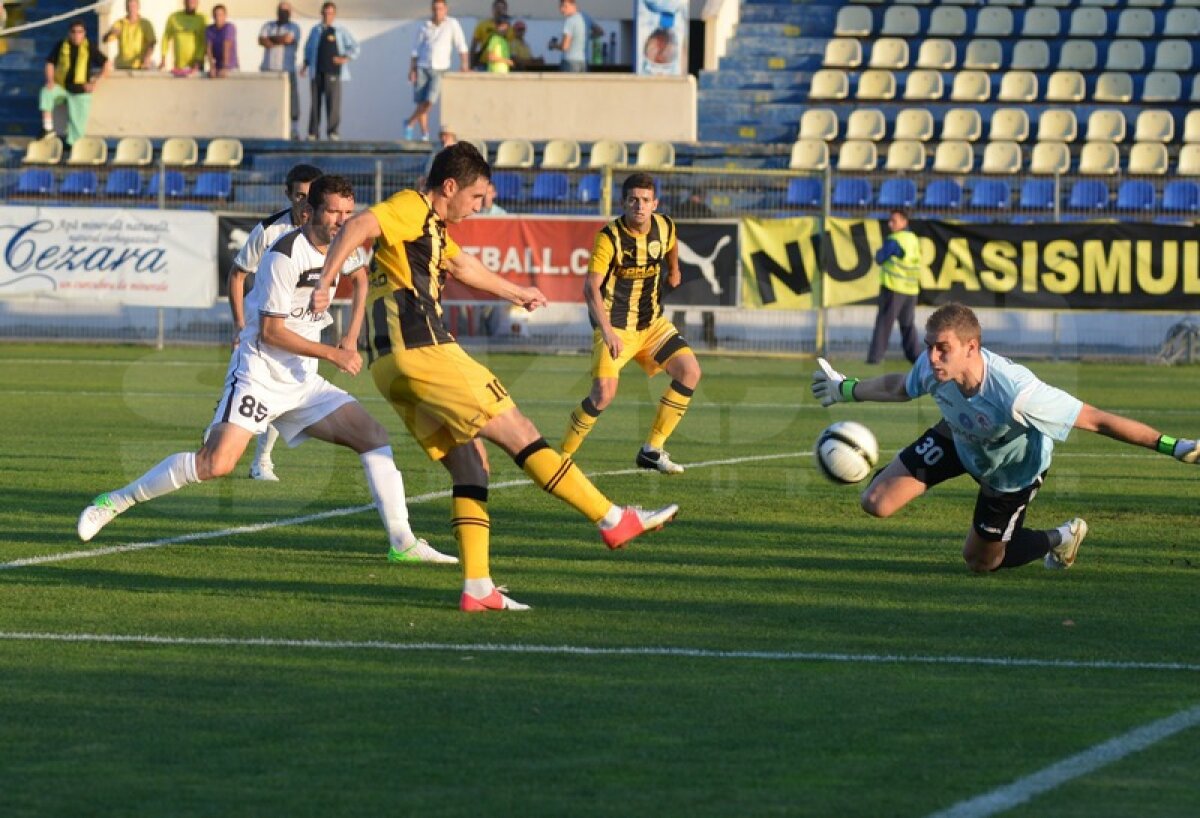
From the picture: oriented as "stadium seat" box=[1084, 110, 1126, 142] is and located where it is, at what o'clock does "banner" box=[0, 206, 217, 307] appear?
The banner is roughly at 2 o'clock from the stadium seat.

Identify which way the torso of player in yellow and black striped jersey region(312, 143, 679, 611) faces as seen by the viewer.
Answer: to the viewer's right

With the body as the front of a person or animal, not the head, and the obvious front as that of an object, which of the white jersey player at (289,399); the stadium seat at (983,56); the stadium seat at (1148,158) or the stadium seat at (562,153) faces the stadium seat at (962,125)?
the stadium seat at (983,56)

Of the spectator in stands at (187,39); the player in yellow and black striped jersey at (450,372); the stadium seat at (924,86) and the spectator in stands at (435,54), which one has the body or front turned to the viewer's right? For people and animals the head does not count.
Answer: the player in yellow and black striped jersey

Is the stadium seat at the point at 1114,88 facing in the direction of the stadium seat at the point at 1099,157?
yes

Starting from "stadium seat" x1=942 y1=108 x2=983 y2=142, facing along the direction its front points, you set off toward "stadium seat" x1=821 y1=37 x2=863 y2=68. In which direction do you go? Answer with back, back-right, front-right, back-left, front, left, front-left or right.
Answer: back-right
